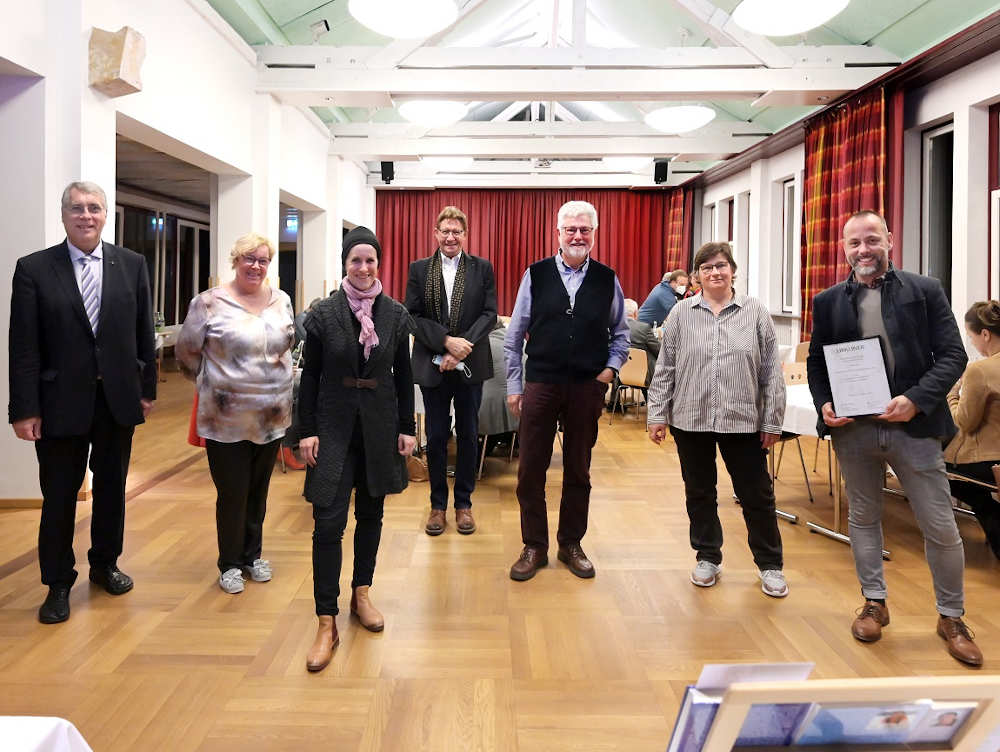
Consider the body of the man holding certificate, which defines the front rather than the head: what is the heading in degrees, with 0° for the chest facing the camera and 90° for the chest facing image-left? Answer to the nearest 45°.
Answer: approximately 0°

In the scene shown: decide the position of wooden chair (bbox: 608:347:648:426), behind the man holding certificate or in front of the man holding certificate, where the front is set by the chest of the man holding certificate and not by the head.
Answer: behind

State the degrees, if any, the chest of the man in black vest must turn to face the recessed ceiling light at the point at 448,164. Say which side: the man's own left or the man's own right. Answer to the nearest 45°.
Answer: approximately 180°

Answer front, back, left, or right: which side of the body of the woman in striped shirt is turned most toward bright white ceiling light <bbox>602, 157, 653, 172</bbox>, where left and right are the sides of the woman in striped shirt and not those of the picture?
back

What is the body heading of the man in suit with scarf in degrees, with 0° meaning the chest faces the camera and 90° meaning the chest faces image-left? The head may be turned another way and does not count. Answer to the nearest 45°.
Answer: approximately 0°

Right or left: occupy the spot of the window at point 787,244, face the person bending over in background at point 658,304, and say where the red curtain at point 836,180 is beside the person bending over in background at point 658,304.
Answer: left
